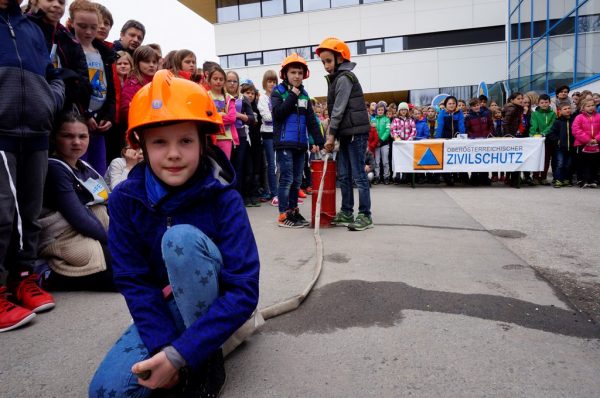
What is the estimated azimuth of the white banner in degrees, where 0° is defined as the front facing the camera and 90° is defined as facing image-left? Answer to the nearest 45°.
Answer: approximately 0°

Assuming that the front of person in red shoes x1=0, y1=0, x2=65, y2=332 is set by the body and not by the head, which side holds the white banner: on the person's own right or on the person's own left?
on the person's own left

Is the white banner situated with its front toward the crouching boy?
yes

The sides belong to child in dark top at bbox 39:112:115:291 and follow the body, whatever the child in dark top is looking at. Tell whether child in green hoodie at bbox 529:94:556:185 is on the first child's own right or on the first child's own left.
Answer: on the first child's own left

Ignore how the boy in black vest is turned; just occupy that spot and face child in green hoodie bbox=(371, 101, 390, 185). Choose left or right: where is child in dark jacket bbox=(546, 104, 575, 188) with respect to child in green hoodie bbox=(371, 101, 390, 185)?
right

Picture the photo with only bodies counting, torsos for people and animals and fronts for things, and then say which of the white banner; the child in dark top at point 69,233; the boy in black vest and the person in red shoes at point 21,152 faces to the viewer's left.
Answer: the boy in black vest
